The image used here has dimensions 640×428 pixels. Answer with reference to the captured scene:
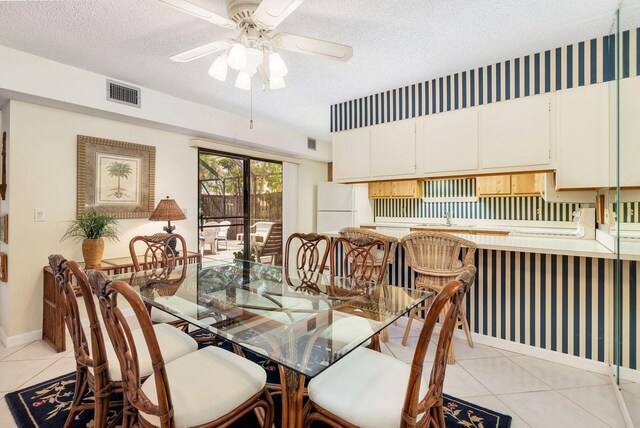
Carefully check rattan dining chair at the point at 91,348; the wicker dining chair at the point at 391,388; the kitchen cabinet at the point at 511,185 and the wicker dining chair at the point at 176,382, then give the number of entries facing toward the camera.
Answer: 1

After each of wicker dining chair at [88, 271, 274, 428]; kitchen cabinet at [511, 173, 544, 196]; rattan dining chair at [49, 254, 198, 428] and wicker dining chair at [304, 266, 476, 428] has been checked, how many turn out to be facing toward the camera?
1

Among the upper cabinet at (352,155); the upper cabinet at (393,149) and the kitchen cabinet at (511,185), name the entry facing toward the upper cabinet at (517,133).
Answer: the kitchen cabinet

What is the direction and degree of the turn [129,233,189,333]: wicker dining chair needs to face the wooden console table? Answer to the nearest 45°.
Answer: approximately 180°

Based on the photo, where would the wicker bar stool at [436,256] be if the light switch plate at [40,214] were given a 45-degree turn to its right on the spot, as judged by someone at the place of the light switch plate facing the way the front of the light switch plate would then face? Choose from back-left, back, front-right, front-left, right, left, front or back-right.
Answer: left

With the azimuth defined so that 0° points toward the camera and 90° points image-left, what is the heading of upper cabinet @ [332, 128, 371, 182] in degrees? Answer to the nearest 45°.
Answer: approximately 45°

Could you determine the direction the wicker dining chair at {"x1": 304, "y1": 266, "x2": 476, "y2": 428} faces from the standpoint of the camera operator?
facing away from the viewer and to the left of the viewer

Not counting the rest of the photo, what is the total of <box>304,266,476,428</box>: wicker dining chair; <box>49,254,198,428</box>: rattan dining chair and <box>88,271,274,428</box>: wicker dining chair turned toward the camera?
0

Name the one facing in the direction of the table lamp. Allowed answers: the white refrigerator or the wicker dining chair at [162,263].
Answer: the white refrigerator

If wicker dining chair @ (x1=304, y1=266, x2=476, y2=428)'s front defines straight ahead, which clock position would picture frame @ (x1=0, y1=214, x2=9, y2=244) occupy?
The picture frame is roughly at 11 o'clock from the wicker dining chair.

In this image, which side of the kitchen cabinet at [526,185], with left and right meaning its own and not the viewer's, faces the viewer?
front

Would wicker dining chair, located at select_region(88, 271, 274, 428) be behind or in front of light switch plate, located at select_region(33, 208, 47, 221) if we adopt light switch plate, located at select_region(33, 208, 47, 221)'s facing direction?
in front

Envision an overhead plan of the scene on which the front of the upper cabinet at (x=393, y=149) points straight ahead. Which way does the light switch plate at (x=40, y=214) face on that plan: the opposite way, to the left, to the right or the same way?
to the left

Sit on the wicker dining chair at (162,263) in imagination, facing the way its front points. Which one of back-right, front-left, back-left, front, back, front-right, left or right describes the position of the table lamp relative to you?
back-left

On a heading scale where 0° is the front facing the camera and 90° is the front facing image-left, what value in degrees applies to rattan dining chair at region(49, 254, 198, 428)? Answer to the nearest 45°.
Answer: approximately 225°

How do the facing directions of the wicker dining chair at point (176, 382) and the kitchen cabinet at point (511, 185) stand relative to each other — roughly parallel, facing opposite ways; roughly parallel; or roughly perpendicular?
roughly parallel, facing opposite ways

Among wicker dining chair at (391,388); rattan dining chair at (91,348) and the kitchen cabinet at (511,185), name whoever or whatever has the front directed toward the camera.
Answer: the kitchen cabinet

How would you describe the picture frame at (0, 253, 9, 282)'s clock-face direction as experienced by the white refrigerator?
The picture frame is roughly at 12 o'clock from the white refrigerator.

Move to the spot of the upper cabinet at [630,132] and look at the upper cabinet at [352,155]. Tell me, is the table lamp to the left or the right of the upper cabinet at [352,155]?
left

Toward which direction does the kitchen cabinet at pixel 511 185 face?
toward the camera
